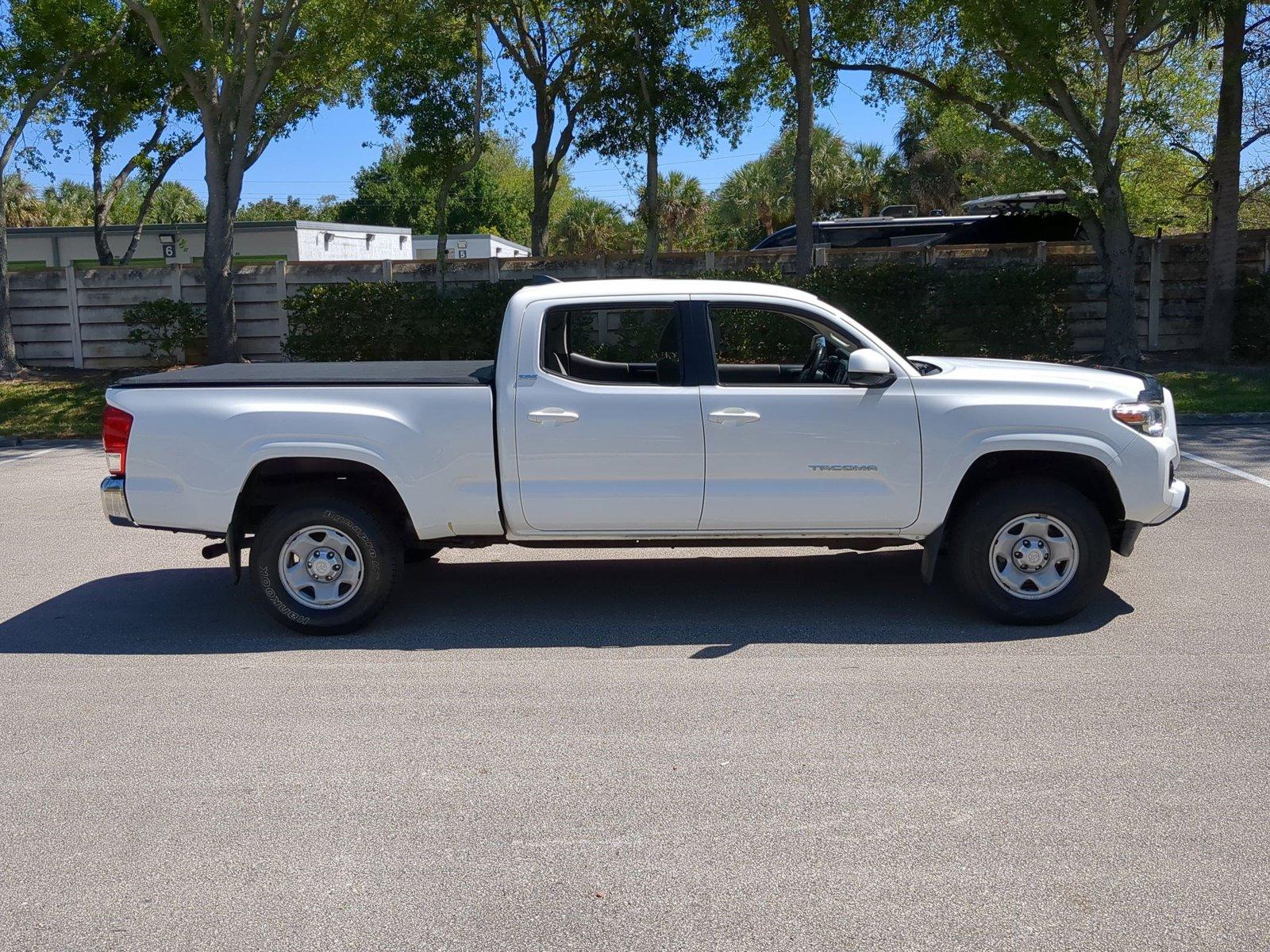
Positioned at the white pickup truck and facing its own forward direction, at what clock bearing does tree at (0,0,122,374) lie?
The tree is roughly at 8 o'clock from the white pickup truck.

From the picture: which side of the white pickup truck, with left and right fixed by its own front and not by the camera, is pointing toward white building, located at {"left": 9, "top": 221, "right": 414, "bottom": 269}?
left

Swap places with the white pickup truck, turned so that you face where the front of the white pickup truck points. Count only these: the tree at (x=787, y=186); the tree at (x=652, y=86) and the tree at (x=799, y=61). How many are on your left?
3

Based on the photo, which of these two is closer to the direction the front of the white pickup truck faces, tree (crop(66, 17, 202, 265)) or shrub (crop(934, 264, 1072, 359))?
the shrub

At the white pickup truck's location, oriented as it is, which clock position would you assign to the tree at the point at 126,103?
The tree is roughly at 8 o'clock from the white pickup truck.

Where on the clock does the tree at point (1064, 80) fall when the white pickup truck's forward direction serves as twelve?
The tree is roughly at 10 o'clock from the white pickup truck.

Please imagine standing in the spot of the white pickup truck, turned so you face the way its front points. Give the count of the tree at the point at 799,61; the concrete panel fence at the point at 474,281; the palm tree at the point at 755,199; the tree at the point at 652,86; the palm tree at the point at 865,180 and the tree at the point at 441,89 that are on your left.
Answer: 6

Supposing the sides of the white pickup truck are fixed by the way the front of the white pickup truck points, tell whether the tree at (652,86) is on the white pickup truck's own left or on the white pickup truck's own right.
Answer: on the white pickup truck's own left

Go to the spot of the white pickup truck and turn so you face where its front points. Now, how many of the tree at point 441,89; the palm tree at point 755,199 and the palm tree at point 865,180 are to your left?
3

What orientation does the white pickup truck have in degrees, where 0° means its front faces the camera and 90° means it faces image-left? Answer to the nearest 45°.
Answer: approximately 270°

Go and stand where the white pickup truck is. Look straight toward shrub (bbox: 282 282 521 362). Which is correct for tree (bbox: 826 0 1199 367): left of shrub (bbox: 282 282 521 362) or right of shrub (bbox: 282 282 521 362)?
right

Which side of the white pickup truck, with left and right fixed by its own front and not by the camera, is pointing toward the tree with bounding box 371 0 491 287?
left

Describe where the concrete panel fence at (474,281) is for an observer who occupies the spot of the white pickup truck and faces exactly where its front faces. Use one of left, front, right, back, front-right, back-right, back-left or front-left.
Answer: left

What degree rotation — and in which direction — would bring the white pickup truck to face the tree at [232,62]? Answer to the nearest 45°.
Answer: approximately 135° to its left
